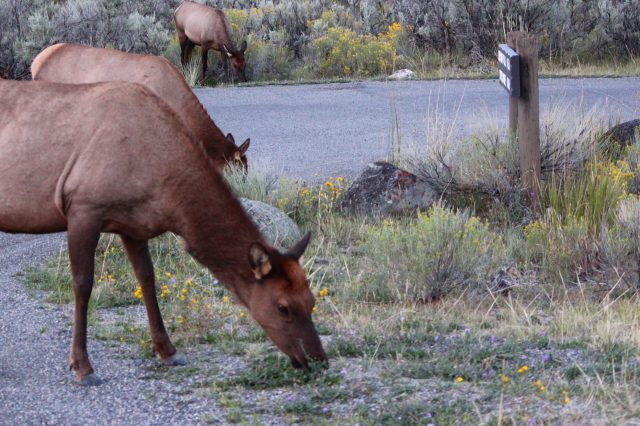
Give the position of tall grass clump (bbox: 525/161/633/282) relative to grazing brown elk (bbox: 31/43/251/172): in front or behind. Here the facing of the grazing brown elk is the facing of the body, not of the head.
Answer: in front

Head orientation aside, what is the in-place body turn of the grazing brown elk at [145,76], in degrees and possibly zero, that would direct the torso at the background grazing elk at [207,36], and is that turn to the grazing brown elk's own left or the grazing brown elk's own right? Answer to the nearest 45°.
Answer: approximately 90° to the grazing brown elk's own left

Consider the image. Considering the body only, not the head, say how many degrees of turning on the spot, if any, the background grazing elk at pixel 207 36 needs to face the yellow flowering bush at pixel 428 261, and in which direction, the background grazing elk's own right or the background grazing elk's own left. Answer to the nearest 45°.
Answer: approximately 45° to the background grazing elk's own right

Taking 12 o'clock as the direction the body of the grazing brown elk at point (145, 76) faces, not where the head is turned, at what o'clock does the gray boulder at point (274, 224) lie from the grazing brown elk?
The gray boulder is roughly at 2 o'clock from the grazing brown elk.

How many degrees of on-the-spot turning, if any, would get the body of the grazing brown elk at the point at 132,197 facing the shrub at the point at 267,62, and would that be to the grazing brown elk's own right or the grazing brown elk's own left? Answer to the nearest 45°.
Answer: approximately 90° to the grazing brown elk's own left

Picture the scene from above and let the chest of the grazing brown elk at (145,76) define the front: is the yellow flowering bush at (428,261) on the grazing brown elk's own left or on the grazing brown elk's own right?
on the grazing brown elk's own right

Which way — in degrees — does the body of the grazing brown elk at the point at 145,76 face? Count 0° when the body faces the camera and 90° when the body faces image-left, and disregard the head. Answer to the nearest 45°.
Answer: approximately 270°

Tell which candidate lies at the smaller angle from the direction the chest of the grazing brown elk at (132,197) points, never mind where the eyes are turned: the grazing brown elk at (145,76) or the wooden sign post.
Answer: the wooden sign post

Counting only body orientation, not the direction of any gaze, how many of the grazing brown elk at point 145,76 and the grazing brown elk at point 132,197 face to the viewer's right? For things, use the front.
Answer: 2

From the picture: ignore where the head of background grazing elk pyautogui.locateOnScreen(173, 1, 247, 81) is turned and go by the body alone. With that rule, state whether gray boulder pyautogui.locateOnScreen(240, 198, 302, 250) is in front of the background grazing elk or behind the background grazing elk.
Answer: in front

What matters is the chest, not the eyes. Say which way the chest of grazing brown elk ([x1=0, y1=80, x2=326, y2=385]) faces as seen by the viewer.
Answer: to the viewer's right

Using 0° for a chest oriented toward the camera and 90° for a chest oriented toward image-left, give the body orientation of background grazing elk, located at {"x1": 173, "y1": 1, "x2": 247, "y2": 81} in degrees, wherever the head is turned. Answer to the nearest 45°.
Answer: approximately 315°
